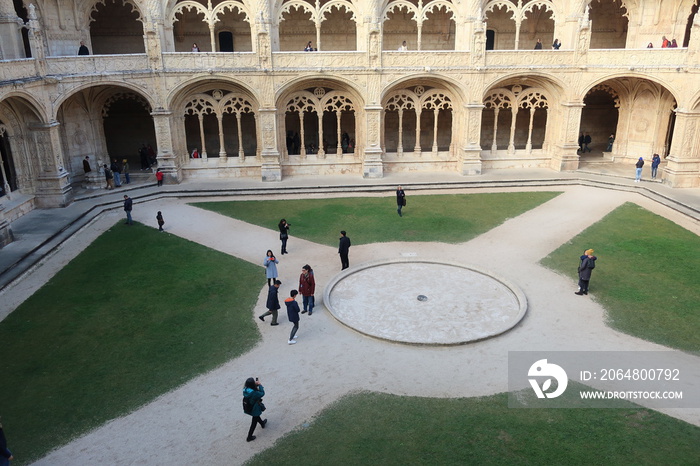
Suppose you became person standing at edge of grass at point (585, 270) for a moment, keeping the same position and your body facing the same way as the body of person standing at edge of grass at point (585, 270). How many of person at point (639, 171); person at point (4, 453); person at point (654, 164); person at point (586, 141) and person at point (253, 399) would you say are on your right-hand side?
3

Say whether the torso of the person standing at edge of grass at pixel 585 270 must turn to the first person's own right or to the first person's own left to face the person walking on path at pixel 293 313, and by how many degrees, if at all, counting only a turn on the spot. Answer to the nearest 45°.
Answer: approximately 45° to the first person's own left

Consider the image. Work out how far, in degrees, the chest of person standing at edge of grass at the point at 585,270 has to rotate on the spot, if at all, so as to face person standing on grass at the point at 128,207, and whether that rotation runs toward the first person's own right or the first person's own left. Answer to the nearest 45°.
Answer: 0° — they already face them

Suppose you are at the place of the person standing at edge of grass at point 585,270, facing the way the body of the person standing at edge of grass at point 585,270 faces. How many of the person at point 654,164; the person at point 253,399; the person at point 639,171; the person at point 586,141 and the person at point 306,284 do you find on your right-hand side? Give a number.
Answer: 3

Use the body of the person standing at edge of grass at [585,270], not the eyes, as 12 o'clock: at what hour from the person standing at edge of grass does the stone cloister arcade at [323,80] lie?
The stone cloister arcade is roughly at 1 o'clock from the person standing at edge of grass.

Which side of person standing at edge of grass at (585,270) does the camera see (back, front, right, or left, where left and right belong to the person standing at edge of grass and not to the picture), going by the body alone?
left
